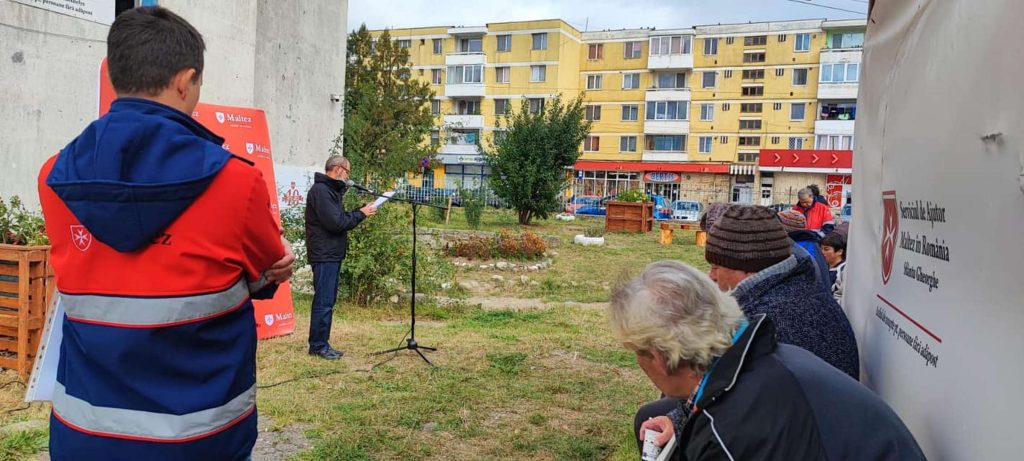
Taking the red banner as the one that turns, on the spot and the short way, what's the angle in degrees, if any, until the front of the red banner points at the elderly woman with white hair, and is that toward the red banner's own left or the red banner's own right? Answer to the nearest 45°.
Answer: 0° — it already faces them

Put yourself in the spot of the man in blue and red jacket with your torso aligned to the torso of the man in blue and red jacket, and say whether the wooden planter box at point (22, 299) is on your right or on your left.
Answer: on your left

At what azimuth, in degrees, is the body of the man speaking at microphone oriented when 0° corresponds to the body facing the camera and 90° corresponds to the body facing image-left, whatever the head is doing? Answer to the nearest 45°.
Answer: approximately 270°

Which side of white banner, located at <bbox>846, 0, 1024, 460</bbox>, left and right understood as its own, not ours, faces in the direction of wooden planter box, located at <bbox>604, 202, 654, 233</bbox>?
right

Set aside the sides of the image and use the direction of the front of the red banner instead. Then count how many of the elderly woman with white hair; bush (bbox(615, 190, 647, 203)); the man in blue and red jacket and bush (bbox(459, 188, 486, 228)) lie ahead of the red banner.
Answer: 2

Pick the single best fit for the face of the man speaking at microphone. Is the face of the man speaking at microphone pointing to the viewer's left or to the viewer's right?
to the viewer's right

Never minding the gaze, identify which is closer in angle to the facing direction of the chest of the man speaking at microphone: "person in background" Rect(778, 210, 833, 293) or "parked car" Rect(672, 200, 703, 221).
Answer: the person in background

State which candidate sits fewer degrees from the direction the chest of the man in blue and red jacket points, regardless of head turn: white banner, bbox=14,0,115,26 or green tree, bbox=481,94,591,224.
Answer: the green tree
